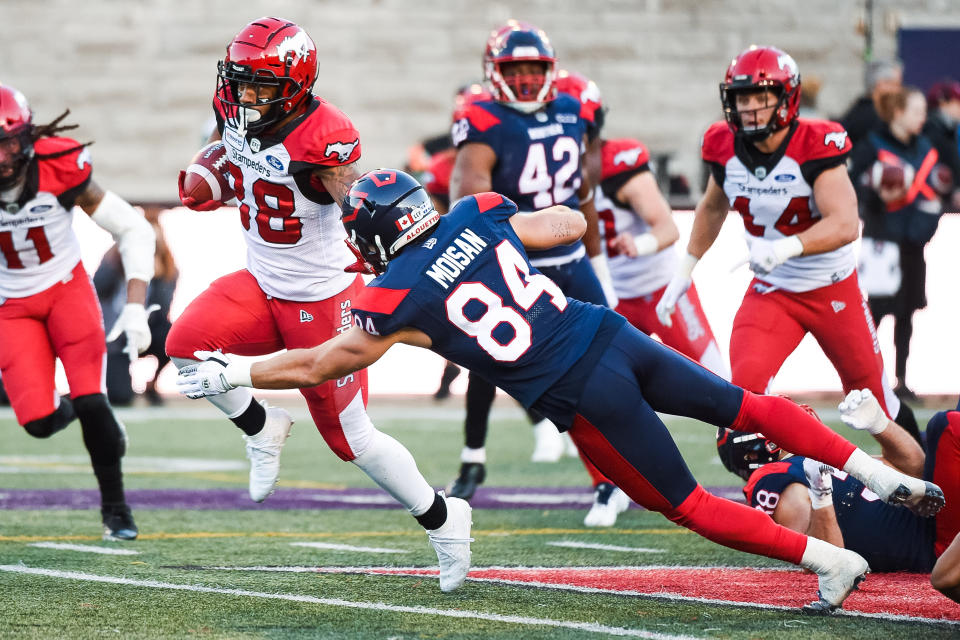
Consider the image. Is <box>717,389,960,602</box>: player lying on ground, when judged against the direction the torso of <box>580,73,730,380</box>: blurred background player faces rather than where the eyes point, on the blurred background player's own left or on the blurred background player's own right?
on the blurred background player's own left

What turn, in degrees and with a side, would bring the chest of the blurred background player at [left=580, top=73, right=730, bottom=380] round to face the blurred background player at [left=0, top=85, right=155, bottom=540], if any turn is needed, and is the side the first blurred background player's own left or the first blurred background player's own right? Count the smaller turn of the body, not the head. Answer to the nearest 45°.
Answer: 0° — they already face them

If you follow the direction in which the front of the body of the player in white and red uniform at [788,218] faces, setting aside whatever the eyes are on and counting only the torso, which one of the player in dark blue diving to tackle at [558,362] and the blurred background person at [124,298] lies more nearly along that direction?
the player in dark blue diving to tackle

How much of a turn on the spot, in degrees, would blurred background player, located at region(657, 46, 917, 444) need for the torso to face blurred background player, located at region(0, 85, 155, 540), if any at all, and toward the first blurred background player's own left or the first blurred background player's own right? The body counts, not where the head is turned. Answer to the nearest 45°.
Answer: approximately 45° to the first blurred background player's own right

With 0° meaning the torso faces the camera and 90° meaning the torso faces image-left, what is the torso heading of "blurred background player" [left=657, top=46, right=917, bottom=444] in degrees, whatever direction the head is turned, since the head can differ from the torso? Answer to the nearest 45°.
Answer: approximately 45°

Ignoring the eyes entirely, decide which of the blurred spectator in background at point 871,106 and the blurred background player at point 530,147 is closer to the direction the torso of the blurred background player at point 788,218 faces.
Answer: the blurred background player

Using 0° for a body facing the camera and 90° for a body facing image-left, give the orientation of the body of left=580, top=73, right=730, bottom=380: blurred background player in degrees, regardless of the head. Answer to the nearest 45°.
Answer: approximately 45°

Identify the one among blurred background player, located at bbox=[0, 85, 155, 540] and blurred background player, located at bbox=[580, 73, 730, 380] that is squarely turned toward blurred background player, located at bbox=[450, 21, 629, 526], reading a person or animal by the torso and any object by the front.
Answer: blurred background player, located at bbox=[580, 73, 730, 380]

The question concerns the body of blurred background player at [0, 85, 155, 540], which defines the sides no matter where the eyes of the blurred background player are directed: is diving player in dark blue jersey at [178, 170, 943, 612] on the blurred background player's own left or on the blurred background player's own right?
on the blurred background player's own left
